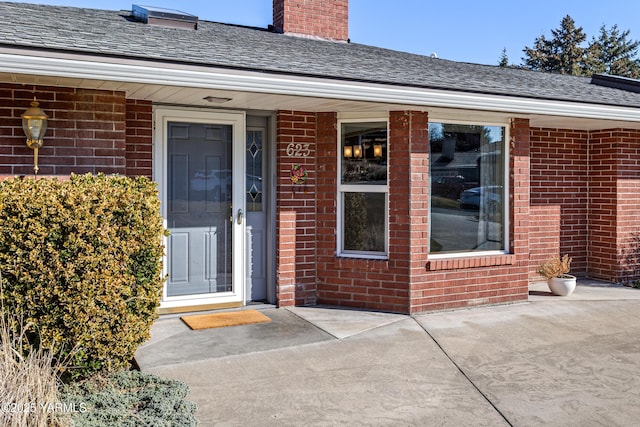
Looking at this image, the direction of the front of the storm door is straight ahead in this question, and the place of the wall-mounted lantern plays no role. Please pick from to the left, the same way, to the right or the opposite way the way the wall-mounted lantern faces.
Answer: the same way

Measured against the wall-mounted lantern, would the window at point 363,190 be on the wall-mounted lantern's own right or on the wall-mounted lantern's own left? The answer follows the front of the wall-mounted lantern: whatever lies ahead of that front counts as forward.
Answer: on the wall-mounted lantern's own left

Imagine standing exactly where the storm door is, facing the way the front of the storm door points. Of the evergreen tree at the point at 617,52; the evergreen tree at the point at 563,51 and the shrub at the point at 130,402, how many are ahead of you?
1

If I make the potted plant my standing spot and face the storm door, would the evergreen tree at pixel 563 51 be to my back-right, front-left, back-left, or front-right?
back-right

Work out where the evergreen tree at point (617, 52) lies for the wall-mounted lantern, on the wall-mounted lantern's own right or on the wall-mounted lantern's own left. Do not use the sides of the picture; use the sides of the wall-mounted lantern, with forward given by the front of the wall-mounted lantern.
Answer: on the wall-mounted lantern's own left

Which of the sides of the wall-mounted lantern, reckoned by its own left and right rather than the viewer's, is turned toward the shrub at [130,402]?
front

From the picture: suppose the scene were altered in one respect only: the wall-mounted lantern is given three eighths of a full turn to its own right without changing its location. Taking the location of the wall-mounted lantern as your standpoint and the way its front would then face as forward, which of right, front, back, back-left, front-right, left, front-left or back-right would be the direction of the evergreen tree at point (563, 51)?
right

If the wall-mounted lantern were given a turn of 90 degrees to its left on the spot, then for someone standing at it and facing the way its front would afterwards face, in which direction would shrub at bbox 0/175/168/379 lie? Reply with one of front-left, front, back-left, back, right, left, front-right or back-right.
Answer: right

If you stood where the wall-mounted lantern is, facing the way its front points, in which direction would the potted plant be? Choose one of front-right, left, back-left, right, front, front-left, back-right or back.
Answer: left

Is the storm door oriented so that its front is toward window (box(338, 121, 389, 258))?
no

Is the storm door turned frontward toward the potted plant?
no

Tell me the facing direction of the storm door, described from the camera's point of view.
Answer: facing the viewer

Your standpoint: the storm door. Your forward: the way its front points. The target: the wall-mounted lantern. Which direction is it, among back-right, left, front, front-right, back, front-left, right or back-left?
front-right

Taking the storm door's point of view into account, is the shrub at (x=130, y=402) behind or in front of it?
in front

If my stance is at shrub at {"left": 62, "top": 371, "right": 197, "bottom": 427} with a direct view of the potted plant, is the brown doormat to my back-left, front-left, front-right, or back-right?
front-left
